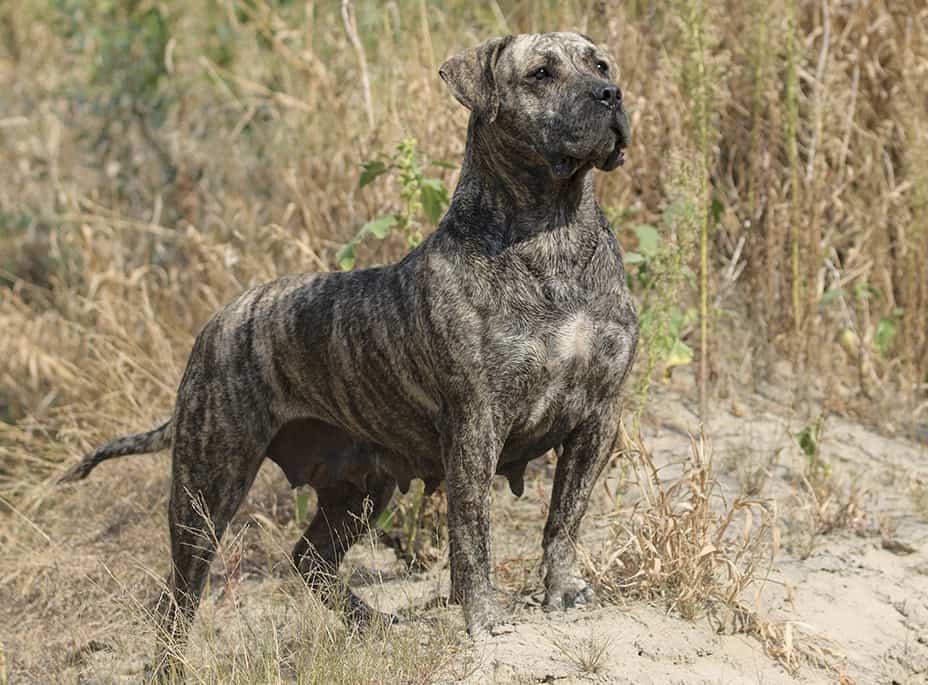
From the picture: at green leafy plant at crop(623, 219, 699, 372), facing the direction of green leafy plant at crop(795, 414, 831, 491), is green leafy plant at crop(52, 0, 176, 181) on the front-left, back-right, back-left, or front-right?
back-left

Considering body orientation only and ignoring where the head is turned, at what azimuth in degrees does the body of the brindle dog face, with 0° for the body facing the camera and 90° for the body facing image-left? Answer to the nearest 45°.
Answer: approximately 315°

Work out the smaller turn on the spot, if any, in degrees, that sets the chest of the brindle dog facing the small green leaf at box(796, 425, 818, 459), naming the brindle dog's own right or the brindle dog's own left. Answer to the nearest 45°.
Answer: approximately 90° to the brindle dog's own left

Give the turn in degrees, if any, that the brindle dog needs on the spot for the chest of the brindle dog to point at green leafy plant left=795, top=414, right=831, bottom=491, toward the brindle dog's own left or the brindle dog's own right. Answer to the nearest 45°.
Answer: approximately 90° to the brindle dog's own left

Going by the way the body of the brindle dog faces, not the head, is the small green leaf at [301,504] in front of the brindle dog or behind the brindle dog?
behind

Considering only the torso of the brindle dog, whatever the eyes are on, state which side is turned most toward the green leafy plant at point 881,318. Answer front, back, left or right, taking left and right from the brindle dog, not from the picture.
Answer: left

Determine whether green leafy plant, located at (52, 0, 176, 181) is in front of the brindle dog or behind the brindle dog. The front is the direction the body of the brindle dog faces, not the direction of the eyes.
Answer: behind

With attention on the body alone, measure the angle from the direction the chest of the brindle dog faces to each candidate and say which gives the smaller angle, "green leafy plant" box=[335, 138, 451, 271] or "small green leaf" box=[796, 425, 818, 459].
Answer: the small green leaf
